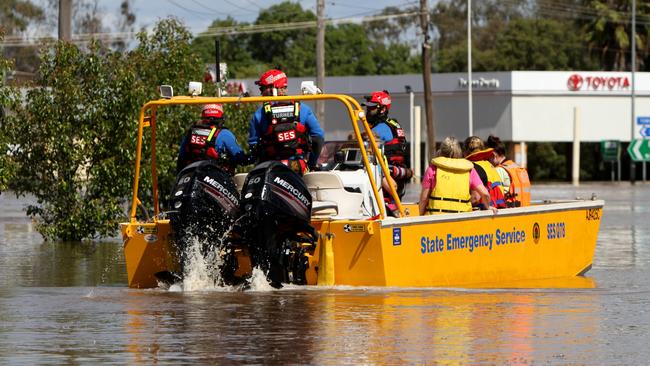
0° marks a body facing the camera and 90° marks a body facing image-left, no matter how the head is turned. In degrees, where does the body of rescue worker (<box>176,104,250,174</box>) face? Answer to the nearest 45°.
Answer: approximately 225°

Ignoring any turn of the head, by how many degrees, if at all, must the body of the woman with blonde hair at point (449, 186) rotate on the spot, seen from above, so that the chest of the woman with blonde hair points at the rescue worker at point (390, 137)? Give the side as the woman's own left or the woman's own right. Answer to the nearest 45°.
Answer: approximately 45° to the woman's own left

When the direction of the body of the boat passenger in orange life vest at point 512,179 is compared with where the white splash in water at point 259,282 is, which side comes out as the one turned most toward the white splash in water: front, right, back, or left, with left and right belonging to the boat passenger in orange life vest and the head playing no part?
left

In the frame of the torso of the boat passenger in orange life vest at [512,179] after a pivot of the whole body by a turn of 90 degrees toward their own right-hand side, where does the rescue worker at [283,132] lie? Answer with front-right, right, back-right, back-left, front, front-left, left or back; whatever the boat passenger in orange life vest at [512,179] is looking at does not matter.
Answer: back

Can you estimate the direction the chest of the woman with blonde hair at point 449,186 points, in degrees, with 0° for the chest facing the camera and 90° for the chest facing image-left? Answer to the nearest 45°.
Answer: approximately 180°

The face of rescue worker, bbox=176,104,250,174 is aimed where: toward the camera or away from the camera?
away from the camera

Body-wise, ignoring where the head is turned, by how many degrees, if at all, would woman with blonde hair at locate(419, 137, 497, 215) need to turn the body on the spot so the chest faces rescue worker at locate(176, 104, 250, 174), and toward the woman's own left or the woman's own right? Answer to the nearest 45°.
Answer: approximately 90° to the woman's own left

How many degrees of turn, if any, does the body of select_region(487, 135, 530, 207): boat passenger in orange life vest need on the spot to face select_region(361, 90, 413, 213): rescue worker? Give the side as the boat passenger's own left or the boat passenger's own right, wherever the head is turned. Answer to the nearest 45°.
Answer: approximately 90° to the boat passenger's own left

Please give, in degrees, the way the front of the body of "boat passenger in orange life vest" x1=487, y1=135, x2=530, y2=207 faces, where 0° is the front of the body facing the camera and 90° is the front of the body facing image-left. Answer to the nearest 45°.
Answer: approximately 135°
